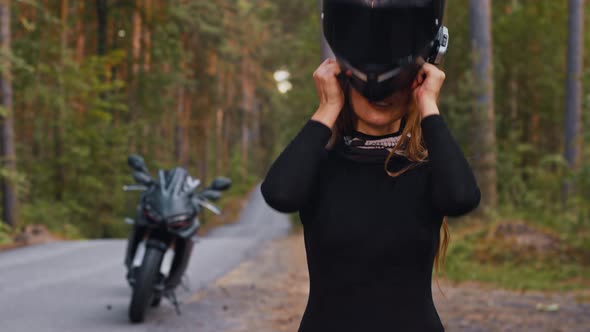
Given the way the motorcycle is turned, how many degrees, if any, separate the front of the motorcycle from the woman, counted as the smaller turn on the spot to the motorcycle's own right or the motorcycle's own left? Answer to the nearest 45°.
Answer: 0° — it already faces them

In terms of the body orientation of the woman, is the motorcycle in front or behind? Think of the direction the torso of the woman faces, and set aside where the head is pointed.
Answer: behind

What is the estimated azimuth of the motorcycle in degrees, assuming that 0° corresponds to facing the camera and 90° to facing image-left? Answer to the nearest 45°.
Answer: approximately 0°

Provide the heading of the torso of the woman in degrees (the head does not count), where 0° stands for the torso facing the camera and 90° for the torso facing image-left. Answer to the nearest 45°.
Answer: approximately 0°

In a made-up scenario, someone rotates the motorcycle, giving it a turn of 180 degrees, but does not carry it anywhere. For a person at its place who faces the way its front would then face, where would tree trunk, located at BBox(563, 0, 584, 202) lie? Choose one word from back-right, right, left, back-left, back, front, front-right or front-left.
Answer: front-right

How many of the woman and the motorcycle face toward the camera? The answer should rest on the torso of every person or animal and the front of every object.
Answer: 2

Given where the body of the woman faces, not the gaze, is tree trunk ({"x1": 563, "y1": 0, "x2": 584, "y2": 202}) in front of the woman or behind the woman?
behind
